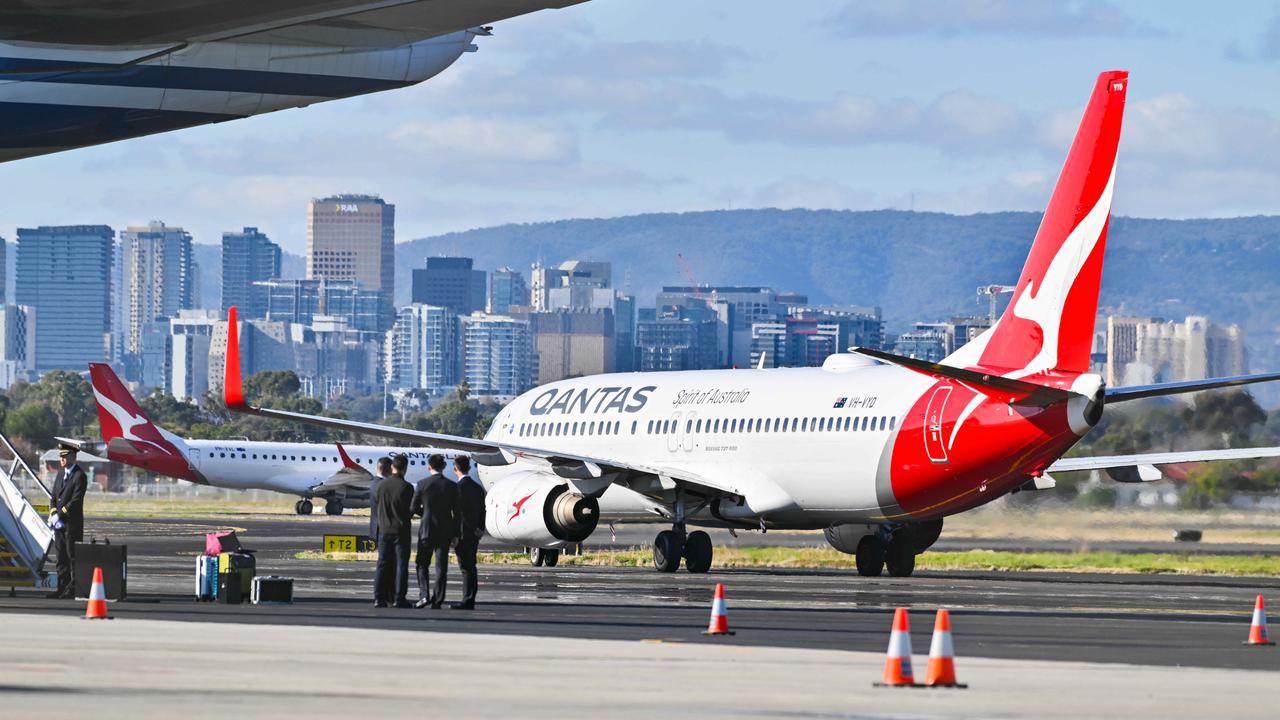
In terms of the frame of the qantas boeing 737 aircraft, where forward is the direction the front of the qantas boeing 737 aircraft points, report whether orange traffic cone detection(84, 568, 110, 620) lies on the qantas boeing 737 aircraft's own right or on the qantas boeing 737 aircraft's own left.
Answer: on the qantas boeing 737 aircraft's own left

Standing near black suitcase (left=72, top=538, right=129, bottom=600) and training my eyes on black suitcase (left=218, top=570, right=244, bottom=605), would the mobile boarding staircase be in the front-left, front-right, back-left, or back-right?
back-left

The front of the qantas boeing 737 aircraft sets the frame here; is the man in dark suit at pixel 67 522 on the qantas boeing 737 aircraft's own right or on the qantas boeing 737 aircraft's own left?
on the qantas boeing 737 aircraft's own left

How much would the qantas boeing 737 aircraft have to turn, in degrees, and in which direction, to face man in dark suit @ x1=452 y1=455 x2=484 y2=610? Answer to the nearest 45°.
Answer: approximately 90° to its left

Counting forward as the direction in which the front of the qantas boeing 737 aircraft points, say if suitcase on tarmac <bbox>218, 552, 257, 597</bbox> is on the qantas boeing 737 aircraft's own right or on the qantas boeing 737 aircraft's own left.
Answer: on the qantas boeing 737 aircraft's own left

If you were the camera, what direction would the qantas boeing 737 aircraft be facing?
facing away from the viewer and to the left of the viewer
